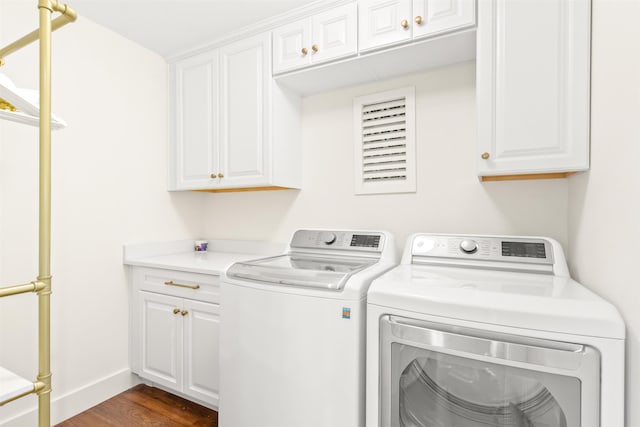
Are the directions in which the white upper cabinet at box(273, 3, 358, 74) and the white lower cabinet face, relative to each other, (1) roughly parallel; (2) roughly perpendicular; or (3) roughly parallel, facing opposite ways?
roughly parallel

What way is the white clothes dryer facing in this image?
toward the camera

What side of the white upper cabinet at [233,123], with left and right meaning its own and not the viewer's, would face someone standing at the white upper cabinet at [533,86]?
left

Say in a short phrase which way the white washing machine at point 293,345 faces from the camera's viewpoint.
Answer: facing the viewer and to the left of the viewer

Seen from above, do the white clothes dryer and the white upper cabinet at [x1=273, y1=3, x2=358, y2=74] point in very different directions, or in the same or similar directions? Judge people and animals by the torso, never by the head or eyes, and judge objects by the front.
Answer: same or similar directions

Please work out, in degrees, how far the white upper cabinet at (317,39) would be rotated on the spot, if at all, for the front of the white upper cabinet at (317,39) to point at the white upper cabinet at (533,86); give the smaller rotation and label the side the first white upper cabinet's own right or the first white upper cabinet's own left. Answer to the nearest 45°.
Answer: approximately 90° to the first white upper cabinet's own left

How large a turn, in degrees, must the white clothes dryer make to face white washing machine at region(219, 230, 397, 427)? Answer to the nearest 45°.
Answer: approximately 90° to its right

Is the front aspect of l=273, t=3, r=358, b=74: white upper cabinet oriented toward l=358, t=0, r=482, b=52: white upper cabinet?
no

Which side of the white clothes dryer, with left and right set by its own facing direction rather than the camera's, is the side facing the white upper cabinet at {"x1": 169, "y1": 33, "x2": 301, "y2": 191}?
right

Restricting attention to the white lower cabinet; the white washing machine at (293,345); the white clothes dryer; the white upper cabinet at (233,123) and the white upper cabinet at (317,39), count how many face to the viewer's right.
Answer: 0

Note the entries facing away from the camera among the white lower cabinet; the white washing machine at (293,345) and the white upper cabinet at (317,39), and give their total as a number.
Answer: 0

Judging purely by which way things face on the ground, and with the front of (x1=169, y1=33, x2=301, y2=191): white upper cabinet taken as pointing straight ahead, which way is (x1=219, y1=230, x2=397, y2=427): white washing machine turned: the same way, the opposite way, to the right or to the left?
the same way

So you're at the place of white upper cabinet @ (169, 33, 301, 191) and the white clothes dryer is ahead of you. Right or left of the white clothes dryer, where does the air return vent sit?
left

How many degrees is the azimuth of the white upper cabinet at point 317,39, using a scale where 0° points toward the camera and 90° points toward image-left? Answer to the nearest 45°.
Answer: approximately 45°

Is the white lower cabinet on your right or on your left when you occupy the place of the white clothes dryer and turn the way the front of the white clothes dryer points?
on your right

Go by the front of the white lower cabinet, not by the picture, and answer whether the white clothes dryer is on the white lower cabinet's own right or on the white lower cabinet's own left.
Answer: on the white lower cabinet's own left

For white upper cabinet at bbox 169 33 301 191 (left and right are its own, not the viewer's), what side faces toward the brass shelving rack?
front

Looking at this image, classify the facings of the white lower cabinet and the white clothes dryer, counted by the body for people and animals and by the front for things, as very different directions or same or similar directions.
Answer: same or similar directions

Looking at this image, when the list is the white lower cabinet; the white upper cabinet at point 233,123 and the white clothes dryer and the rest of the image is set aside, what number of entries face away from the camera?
0
